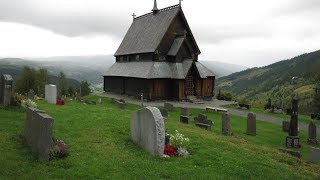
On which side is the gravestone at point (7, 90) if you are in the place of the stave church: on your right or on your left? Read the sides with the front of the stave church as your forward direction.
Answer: on your right

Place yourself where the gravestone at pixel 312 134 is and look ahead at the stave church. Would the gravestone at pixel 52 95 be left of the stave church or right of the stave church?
left
